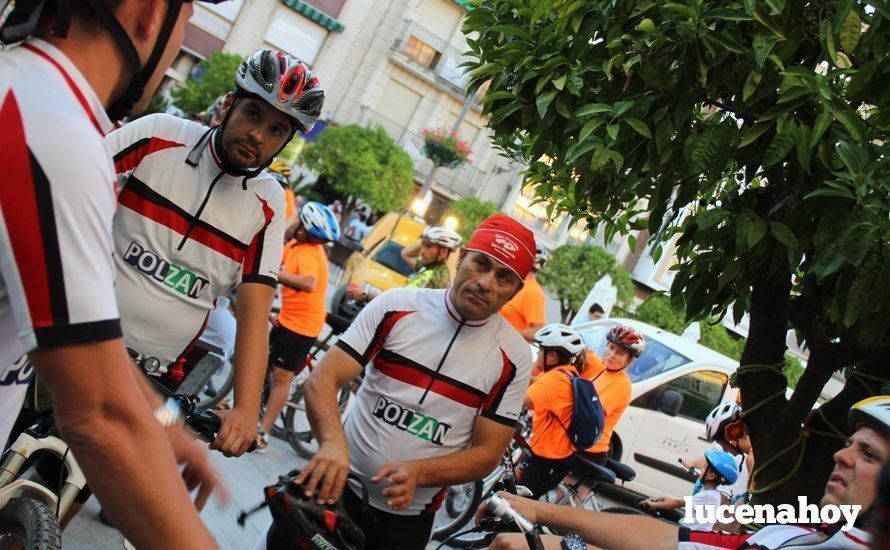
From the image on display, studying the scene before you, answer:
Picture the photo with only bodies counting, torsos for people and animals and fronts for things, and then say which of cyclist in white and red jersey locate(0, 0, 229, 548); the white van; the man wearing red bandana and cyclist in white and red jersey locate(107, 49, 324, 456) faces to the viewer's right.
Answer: cyclist in white and red jersey locate(0, 0, 229, 548)

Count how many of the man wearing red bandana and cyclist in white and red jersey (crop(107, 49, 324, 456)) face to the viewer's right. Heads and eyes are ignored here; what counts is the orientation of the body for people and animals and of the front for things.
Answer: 0

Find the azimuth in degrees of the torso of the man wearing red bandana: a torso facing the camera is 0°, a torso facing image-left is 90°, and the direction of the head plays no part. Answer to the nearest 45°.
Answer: approximately 0°

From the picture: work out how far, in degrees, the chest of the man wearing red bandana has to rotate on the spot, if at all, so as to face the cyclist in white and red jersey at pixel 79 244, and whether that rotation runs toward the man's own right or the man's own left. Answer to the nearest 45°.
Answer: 0° — they already face them

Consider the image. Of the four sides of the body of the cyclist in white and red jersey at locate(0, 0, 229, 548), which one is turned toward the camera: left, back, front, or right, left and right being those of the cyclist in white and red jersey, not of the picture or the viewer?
right

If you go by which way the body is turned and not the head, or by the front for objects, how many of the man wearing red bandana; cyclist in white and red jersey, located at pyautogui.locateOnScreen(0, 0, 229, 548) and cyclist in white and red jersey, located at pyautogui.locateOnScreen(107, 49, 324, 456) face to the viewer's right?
1

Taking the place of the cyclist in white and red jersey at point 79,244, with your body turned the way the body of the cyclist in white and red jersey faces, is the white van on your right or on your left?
on your left

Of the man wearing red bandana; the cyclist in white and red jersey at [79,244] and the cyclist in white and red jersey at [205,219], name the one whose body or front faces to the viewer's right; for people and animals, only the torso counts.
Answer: the cyclist in white and red jersey at [79,244]

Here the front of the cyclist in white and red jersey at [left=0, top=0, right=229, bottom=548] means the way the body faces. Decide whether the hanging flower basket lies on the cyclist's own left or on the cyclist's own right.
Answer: on the cyclist's own left

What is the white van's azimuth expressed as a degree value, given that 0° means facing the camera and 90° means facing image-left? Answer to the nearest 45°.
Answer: approximately 45°

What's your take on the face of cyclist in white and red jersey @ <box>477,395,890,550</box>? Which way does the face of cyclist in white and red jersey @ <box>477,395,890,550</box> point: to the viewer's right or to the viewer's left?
to the viewer's left
